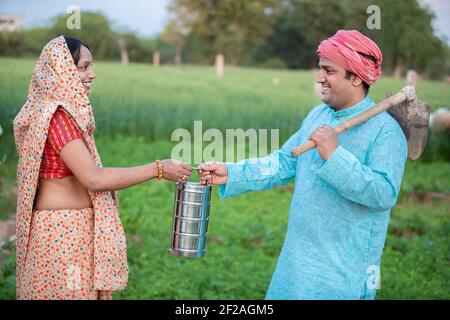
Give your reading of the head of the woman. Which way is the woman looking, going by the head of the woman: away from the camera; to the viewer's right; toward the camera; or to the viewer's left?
to the viewer's right

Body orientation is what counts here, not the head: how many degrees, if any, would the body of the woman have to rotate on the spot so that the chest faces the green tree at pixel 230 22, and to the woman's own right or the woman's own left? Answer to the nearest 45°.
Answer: approximately 90° to the woman's own left

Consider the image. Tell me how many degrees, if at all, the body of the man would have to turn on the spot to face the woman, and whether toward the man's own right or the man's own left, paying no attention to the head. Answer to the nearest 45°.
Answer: approximately 45° to the man's own right

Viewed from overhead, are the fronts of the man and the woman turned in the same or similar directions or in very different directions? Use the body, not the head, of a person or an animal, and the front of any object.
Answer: very different directions

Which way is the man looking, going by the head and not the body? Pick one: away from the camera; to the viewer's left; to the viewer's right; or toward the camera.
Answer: to the viewer's left

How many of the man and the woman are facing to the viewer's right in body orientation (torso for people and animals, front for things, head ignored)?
1

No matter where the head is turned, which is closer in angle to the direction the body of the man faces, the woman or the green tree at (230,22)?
the woman

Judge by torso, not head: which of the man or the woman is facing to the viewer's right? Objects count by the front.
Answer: the woman

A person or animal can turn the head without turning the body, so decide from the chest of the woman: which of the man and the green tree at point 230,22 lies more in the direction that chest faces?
the man

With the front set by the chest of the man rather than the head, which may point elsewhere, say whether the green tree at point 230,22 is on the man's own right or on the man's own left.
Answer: on the man's own right

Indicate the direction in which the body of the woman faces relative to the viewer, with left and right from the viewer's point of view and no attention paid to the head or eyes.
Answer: facing to the right of the viewer

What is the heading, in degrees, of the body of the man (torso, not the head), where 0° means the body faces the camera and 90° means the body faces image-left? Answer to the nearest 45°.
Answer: approximately 45°
